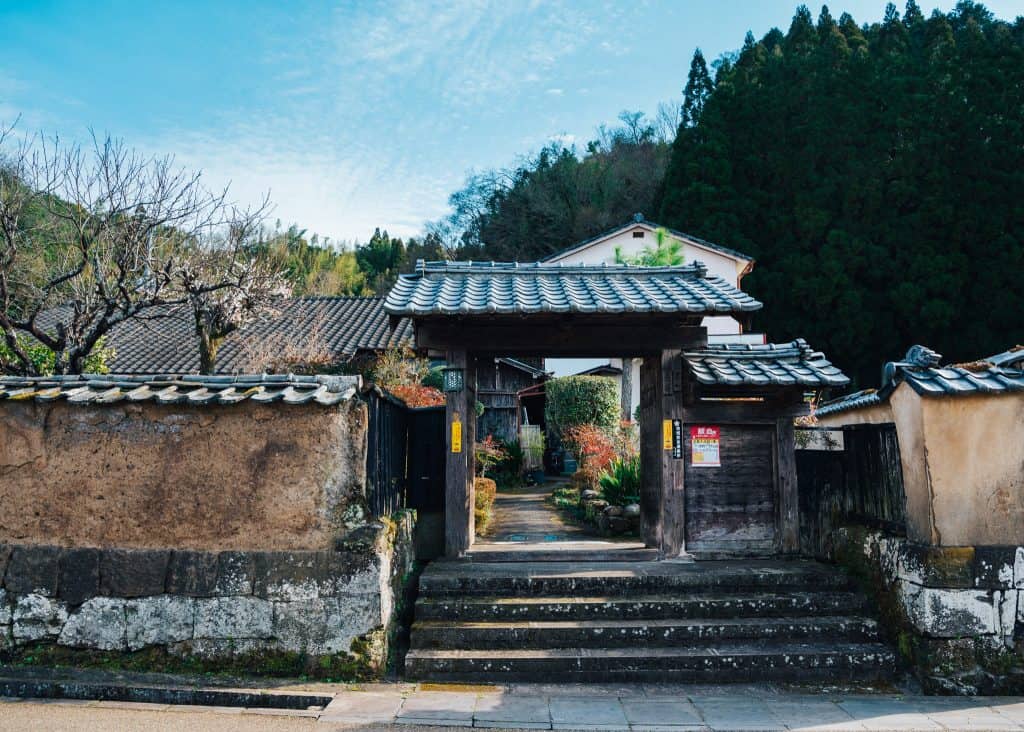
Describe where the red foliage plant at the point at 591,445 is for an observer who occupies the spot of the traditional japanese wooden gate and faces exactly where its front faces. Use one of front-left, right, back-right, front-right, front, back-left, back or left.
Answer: back

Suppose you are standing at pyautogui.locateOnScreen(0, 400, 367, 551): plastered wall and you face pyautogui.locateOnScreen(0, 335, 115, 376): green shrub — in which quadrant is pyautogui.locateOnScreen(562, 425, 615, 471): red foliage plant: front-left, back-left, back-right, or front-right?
front-right

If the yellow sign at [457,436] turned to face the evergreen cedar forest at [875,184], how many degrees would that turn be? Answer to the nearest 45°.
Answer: approximately 135° to its left

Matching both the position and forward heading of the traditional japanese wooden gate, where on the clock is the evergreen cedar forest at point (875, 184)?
The evergreen cedar forest is roughly at 7 o'clock from the traditional japanese wooden gate.

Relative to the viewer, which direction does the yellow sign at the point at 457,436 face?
toward the camera

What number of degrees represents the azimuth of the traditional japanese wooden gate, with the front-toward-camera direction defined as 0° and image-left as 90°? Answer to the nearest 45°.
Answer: approximately 0°

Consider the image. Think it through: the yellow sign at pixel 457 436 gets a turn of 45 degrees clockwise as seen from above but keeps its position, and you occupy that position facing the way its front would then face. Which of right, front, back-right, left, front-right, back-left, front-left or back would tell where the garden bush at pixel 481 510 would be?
back-right

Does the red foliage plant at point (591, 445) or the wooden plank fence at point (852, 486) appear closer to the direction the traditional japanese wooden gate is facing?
the wooden plank fence

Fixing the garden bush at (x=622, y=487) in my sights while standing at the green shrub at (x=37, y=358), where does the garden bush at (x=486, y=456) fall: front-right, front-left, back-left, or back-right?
front-left

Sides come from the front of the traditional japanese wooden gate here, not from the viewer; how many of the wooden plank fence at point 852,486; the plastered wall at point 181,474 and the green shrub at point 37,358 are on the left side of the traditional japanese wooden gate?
1

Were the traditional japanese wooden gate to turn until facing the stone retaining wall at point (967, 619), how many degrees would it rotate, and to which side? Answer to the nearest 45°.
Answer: approximately 45° to its left

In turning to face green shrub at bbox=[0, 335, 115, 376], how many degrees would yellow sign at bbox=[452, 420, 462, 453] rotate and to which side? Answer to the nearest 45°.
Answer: approximately 135° to its right

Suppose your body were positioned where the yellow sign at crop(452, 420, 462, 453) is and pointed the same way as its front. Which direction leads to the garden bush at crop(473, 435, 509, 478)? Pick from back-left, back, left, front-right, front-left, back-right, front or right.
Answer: back

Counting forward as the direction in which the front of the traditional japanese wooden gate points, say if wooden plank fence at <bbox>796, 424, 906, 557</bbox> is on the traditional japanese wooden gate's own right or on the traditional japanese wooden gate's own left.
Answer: on the traditional japanese wooden gate's own left
